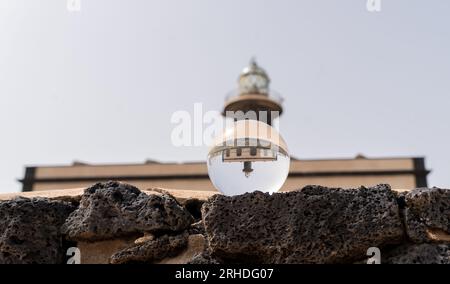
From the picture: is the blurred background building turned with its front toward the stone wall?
yes

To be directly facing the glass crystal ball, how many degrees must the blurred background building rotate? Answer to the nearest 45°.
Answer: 0° — it already faces it

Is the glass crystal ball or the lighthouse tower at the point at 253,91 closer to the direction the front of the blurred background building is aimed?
the glass crystal ball

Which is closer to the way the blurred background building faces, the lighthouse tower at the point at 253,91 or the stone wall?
the stone wall

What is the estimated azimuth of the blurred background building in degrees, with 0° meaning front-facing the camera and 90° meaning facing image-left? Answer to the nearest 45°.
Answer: approximately 0°
